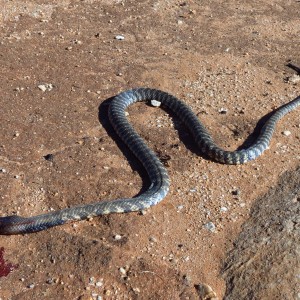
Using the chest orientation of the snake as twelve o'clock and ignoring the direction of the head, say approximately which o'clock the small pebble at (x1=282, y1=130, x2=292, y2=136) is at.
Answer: The small pebble is roughly at 5 o'clock from the snake.

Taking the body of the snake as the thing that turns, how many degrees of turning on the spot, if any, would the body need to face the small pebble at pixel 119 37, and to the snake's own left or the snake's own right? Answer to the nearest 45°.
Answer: approximately 90° to the snake's own right

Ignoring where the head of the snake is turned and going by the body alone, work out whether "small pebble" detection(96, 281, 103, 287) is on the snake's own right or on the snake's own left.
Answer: on the snake's own left

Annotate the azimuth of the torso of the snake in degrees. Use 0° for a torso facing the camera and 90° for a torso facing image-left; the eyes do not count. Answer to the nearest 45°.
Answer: approximately 90°

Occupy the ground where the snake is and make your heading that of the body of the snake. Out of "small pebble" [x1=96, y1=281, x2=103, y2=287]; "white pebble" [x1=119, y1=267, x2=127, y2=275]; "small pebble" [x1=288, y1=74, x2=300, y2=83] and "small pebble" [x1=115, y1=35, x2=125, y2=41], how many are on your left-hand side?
2

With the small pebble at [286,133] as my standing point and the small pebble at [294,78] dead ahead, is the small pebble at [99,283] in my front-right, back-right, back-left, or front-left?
back-left

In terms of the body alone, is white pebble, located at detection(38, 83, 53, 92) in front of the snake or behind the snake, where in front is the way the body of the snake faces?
in front

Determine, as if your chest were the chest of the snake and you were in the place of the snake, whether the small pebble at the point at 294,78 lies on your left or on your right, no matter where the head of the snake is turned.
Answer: on your right

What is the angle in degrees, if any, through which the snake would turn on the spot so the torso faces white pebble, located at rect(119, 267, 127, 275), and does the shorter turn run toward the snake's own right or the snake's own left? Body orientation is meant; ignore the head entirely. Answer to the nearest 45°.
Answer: approximately 90° to the snake's own left

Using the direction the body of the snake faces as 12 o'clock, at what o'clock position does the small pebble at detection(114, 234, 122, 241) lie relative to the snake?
The small pebble is roughly at 9 o'clock from the snake.

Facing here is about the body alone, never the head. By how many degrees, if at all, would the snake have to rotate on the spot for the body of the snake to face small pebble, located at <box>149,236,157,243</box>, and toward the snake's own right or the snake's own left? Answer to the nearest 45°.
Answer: approximately 90° to the snake's own left
